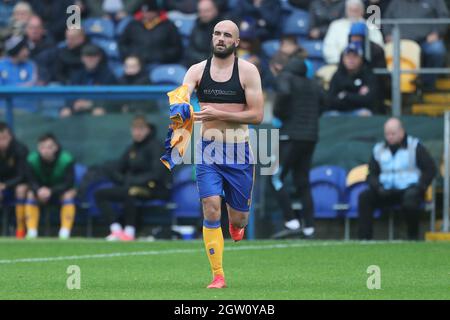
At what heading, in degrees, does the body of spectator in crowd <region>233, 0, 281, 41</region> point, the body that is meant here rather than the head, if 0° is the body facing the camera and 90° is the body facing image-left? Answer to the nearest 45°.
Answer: approximately 0°

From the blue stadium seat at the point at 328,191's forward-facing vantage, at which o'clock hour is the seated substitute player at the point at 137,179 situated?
The seated substitute player is roughly at 3 o'clock from the blue stadium seat.

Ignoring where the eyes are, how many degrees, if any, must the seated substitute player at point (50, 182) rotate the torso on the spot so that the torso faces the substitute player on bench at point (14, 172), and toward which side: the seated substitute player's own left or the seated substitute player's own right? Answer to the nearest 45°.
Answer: approximately 135° to the seated substitute player's own right

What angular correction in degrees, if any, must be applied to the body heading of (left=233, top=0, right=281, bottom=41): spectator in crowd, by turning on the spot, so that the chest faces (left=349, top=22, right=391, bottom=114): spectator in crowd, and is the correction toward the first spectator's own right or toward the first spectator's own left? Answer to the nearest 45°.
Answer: approximately 45° to the first spectator's own left

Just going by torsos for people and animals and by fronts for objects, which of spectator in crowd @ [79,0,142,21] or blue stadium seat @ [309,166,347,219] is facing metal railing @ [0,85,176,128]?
the spectator in crowd

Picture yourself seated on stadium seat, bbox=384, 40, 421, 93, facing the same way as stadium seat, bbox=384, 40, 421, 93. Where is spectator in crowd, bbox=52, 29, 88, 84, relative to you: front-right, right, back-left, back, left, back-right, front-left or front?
right
